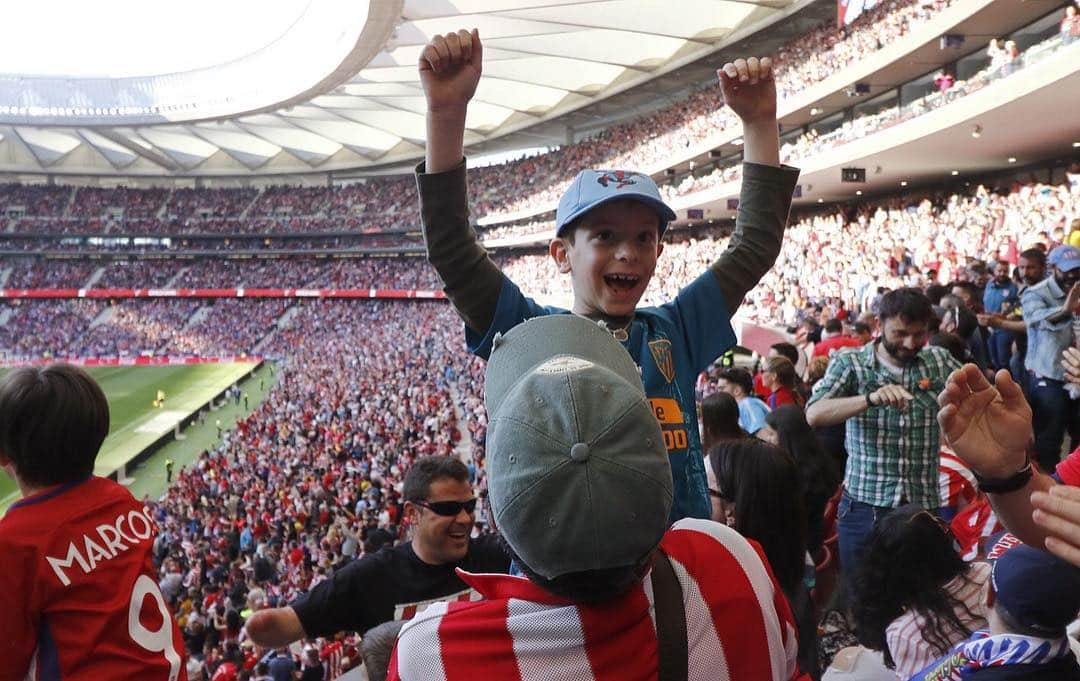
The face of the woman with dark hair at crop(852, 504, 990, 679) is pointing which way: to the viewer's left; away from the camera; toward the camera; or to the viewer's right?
away from the camera

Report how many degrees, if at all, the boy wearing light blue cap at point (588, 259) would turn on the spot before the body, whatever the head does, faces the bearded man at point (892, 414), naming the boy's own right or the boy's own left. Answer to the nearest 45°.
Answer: approximately 135° to the boy's own left

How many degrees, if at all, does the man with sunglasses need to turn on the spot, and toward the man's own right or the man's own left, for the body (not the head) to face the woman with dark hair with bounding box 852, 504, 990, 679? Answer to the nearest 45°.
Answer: approximately 45° to the man's own left

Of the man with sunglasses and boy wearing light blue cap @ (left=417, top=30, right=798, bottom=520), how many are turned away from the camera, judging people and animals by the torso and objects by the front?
0

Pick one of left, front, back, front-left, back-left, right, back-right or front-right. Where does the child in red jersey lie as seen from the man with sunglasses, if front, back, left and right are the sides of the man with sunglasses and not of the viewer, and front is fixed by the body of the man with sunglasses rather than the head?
right

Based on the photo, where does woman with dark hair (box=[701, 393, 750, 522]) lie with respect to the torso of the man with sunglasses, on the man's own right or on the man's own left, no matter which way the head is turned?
on the man's own left

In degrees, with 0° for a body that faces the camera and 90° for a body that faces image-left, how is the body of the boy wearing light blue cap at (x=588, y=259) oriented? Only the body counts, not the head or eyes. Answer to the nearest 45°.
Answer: approximately 0°

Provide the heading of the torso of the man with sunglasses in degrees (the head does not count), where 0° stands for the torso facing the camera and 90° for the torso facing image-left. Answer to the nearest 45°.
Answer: approximately 315°
